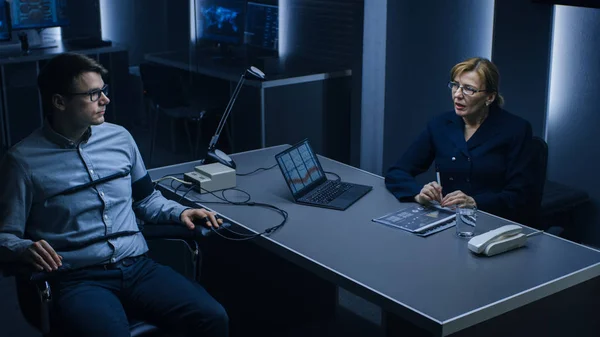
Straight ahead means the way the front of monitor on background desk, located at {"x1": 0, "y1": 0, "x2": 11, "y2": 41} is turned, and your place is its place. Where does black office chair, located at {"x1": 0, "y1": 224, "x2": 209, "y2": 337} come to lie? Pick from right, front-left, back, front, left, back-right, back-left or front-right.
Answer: front

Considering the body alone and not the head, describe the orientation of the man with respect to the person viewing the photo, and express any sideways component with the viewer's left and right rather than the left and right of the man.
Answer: facing the viewer and to the right of the viewer

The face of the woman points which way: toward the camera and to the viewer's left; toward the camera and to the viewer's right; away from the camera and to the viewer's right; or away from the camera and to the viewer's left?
toward the camera and to the viewer's left

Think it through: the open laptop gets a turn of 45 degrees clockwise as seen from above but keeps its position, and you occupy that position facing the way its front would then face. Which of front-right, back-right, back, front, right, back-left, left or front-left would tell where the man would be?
front-right

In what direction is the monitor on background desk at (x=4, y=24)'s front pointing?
toward the camera

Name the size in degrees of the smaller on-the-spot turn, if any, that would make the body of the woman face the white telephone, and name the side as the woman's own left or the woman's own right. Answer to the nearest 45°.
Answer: approximately 45° to the woman's own left

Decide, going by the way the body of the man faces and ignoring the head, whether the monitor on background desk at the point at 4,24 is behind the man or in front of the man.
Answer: behind

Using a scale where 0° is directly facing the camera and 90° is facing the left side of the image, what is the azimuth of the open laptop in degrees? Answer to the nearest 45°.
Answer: approximately 315°

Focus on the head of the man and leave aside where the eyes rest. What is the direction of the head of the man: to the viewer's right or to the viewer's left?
to the viewer's right

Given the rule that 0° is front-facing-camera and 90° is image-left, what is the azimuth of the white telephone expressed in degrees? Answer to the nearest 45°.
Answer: approximately 45°

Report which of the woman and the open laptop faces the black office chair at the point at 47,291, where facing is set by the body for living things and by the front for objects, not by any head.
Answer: the woman

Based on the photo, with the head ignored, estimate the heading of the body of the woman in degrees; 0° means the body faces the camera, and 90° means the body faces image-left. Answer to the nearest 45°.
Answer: approximately 45°

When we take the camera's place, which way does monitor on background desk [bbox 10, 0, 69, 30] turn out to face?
facing the viewer
